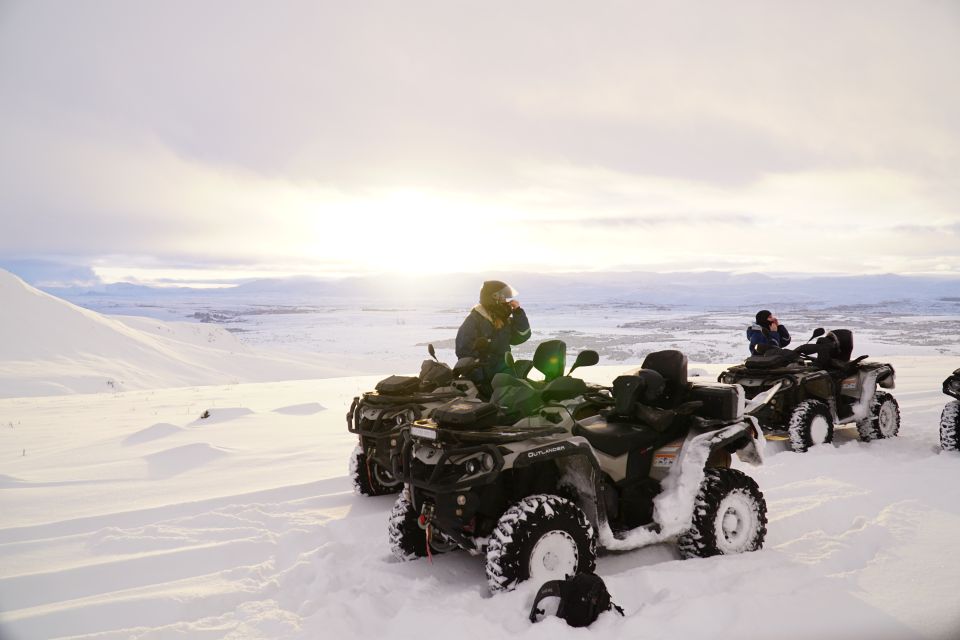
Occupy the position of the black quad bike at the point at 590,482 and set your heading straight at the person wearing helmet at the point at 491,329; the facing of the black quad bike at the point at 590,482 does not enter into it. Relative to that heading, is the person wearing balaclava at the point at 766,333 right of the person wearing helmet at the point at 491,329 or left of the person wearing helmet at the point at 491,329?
right

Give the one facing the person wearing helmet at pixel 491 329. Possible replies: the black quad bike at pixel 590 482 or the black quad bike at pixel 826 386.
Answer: the black quad bike at pixel 826 386

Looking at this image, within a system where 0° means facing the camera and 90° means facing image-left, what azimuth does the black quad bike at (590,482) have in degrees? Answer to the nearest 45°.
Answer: approximately 45°

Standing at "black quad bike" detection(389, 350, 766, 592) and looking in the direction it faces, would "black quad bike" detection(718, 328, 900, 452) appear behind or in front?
behind

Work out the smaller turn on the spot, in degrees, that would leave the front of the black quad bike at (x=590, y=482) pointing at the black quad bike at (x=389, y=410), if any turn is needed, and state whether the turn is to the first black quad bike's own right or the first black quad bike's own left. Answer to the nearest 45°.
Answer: approximately 90° to the first black quad bike's own right
